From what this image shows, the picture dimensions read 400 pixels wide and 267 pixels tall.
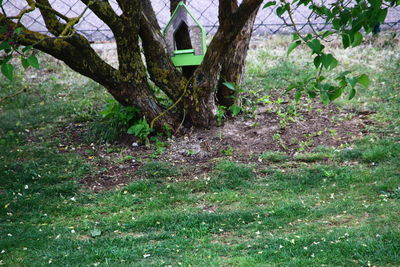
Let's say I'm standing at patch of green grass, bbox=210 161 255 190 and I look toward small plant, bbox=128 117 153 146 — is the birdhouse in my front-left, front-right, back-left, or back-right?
front-right

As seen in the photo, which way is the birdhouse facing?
toward the camera

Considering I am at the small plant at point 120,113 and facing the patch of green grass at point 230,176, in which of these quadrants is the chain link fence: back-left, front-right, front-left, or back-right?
back-left

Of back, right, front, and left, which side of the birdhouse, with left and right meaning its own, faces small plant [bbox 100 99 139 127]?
right

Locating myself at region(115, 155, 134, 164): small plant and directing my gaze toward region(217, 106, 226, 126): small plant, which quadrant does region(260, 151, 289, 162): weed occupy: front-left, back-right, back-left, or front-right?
front-right

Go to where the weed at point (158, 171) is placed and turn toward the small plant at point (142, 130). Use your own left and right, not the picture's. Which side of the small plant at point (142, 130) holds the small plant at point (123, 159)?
left

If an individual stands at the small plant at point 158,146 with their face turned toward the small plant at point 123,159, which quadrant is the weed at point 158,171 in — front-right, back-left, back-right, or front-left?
front-left

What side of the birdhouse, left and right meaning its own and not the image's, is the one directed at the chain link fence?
back
